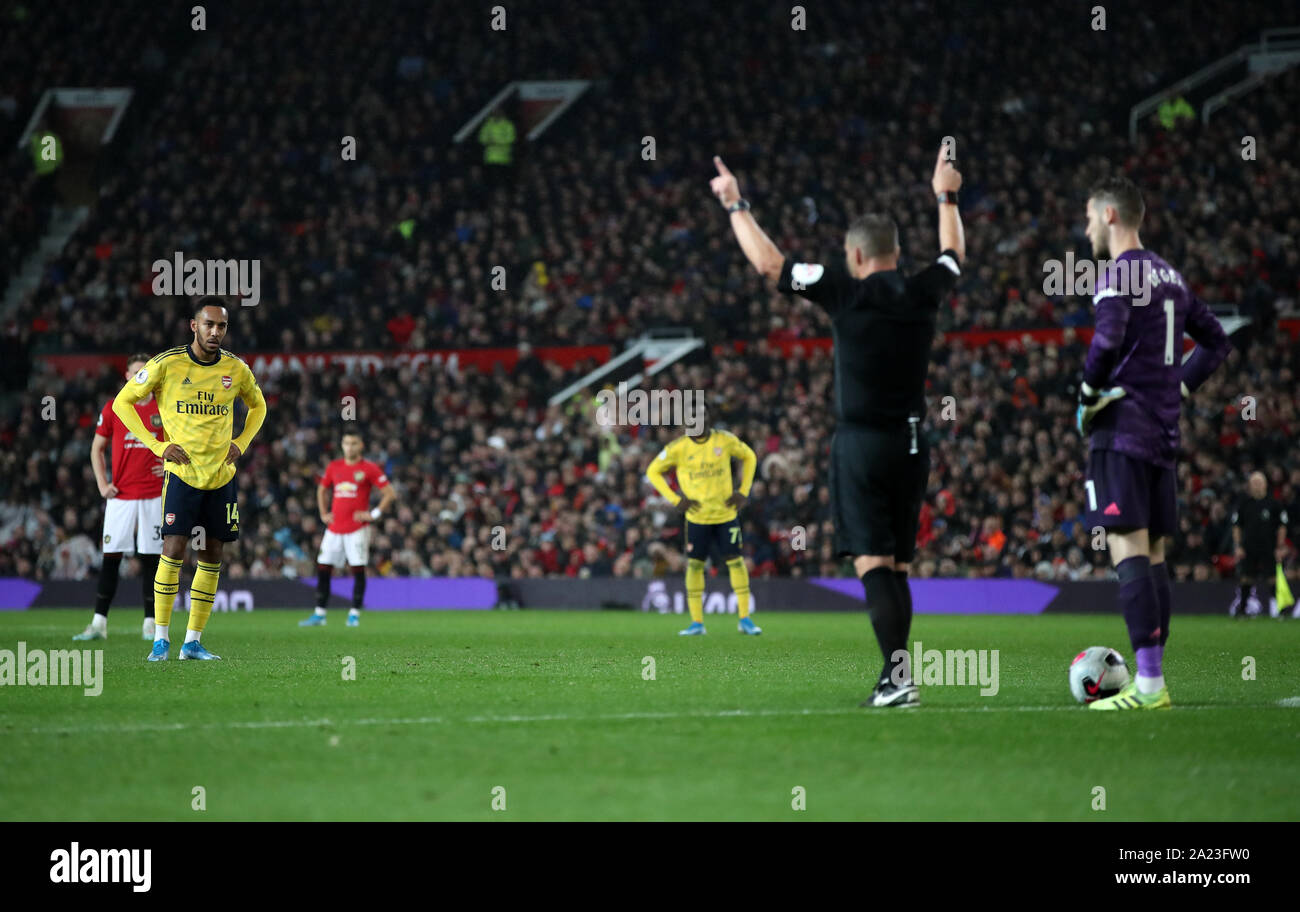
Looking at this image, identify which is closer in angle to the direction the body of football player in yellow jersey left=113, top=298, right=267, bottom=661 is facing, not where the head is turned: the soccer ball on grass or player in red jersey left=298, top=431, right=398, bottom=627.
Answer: the soccer ball on grass

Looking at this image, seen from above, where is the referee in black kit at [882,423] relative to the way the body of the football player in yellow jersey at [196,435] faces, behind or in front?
in front

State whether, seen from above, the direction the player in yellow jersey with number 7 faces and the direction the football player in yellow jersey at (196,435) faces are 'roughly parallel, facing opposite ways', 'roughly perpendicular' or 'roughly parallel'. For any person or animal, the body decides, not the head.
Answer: roughly parallel

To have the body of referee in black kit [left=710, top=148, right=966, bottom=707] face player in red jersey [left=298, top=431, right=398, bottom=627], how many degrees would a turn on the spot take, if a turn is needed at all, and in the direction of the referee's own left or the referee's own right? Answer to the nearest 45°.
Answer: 0° — they already face them

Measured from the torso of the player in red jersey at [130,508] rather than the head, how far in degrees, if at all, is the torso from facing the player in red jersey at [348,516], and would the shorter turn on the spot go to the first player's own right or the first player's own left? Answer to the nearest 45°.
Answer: approximately 135° to the first player's own left

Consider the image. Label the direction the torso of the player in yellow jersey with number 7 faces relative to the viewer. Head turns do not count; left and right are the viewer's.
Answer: facing the viewer

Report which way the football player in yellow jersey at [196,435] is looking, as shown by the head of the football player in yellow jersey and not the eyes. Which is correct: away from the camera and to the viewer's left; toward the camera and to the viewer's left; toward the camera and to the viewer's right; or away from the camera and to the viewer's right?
toward the camera and to the viewer's right

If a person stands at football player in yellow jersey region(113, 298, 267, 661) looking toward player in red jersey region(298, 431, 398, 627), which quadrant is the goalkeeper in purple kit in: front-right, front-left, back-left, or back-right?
back-right

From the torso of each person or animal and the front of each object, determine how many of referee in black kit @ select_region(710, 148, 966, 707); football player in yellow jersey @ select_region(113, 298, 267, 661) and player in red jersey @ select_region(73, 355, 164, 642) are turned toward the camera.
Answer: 2

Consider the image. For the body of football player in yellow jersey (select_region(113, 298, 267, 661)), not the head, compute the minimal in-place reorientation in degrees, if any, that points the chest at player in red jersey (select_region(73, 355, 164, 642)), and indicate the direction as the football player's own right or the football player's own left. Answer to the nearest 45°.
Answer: approximately 180°

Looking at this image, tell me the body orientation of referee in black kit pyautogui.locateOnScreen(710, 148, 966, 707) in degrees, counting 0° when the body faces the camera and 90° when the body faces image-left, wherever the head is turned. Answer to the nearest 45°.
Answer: approximately 135°

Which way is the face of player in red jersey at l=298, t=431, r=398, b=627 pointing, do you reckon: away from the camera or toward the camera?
toward the camera

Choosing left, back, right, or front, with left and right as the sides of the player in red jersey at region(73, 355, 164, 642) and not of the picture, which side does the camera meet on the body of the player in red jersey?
front

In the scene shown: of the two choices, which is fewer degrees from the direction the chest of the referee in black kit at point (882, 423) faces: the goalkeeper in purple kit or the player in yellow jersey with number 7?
the player in yellow jersey with number 7

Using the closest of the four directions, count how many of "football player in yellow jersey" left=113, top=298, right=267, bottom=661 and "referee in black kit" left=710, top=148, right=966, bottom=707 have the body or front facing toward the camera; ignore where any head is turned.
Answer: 1

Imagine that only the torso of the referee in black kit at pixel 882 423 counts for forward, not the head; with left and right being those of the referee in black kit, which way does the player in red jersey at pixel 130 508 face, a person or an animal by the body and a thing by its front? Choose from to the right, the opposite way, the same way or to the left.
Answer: the opposite way

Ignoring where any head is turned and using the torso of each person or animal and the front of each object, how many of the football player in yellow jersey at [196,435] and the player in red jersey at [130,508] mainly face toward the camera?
2

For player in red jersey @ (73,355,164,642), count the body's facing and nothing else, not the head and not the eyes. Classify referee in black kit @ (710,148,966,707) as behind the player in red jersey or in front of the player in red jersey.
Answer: in front
